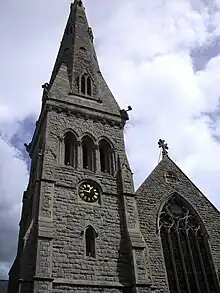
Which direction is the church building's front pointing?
toward the camera
